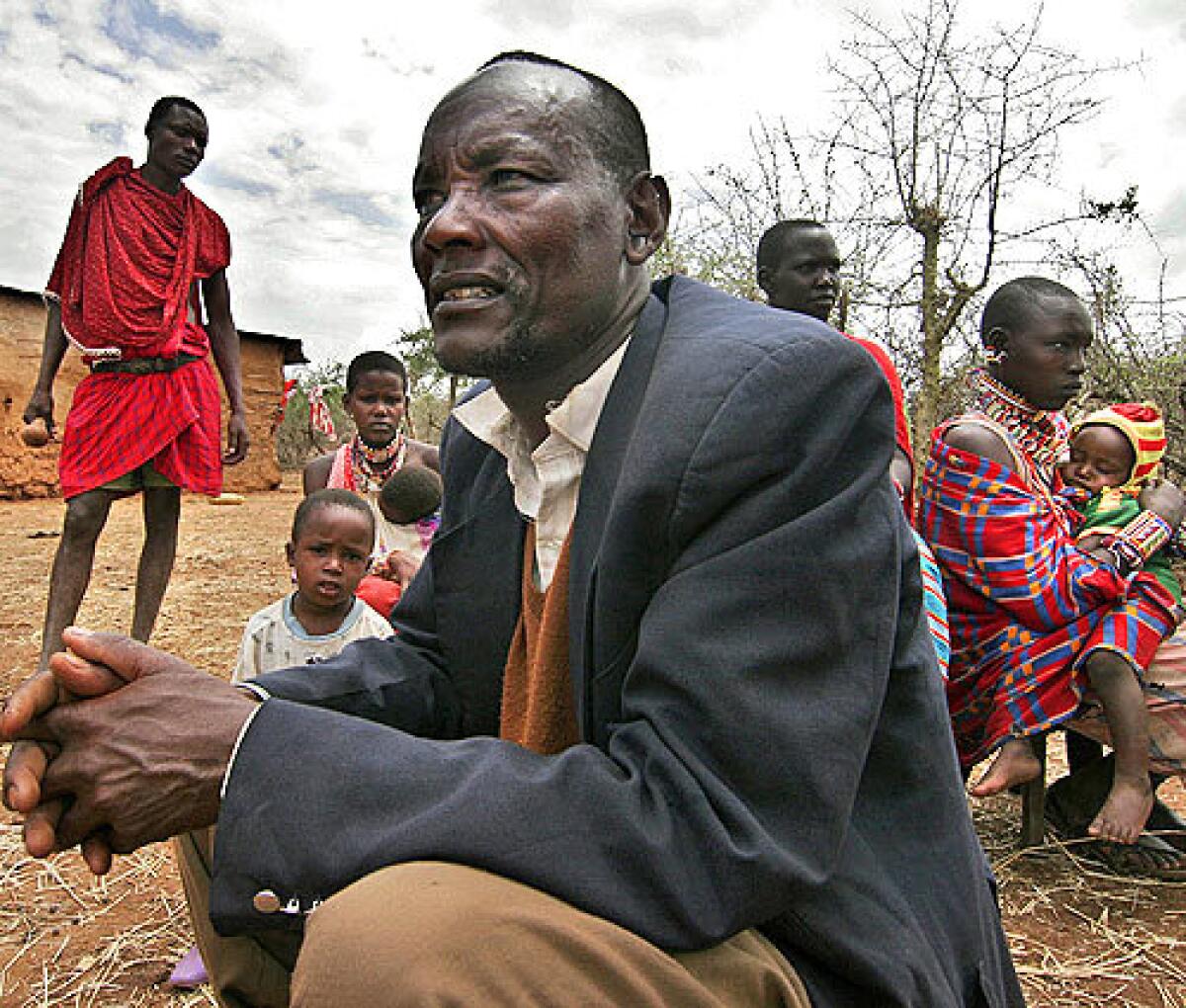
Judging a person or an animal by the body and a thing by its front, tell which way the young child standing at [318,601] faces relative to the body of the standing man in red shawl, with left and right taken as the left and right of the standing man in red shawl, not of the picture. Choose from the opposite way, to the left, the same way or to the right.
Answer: the same way

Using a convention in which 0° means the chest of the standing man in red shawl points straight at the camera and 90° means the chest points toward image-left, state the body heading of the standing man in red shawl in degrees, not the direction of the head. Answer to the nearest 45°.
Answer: approximately 0°

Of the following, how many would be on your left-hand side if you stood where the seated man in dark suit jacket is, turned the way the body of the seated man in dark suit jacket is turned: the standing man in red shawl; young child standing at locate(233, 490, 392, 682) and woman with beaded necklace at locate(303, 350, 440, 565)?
0

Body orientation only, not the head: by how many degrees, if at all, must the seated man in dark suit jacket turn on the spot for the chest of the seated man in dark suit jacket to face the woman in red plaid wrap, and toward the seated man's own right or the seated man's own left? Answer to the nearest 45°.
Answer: approximately 180°

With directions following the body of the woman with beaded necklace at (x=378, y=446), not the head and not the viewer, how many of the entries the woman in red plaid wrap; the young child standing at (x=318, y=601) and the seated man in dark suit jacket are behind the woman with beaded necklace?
0

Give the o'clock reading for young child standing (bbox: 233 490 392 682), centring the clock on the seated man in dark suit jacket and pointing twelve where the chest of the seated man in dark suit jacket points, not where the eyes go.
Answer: The young child standing is roughly at 4 o'clock from the seated man in dark suit jacket.

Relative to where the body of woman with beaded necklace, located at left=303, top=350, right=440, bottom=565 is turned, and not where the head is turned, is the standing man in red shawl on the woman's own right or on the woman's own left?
on the woman's own right

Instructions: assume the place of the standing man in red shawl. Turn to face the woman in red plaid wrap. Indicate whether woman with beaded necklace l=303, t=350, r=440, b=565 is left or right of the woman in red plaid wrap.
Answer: left

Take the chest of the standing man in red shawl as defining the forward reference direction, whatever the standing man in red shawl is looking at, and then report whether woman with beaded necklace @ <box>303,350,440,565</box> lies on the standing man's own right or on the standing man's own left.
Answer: on the standing man's own left

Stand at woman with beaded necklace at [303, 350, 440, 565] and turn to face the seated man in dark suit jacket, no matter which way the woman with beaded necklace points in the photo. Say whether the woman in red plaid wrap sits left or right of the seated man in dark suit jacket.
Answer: left

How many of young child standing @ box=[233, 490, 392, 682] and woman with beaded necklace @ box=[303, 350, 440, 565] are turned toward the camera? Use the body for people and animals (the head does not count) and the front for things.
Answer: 2

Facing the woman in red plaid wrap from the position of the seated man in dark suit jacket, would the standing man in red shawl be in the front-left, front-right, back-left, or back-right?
front-left

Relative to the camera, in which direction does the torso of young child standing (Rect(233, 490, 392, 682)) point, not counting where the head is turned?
toward the camera

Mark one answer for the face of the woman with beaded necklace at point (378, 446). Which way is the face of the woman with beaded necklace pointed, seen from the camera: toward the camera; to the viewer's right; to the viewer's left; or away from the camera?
toward the camera

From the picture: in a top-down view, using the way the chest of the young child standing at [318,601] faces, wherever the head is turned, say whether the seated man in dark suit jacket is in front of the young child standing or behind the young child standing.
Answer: in front

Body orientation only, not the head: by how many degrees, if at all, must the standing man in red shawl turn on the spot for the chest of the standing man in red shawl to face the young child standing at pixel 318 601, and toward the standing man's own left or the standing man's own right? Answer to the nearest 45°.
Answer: approximately 45° to the standing man's own left

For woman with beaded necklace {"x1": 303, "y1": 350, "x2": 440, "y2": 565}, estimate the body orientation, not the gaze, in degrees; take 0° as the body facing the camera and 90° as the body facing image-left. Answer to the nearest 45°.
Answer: approximately 0°

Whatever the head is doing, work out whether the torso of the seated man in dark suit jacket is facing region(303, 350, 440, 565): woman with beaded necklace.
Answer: no

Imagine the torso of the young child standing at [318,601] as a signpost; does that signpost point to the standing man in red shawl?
no
